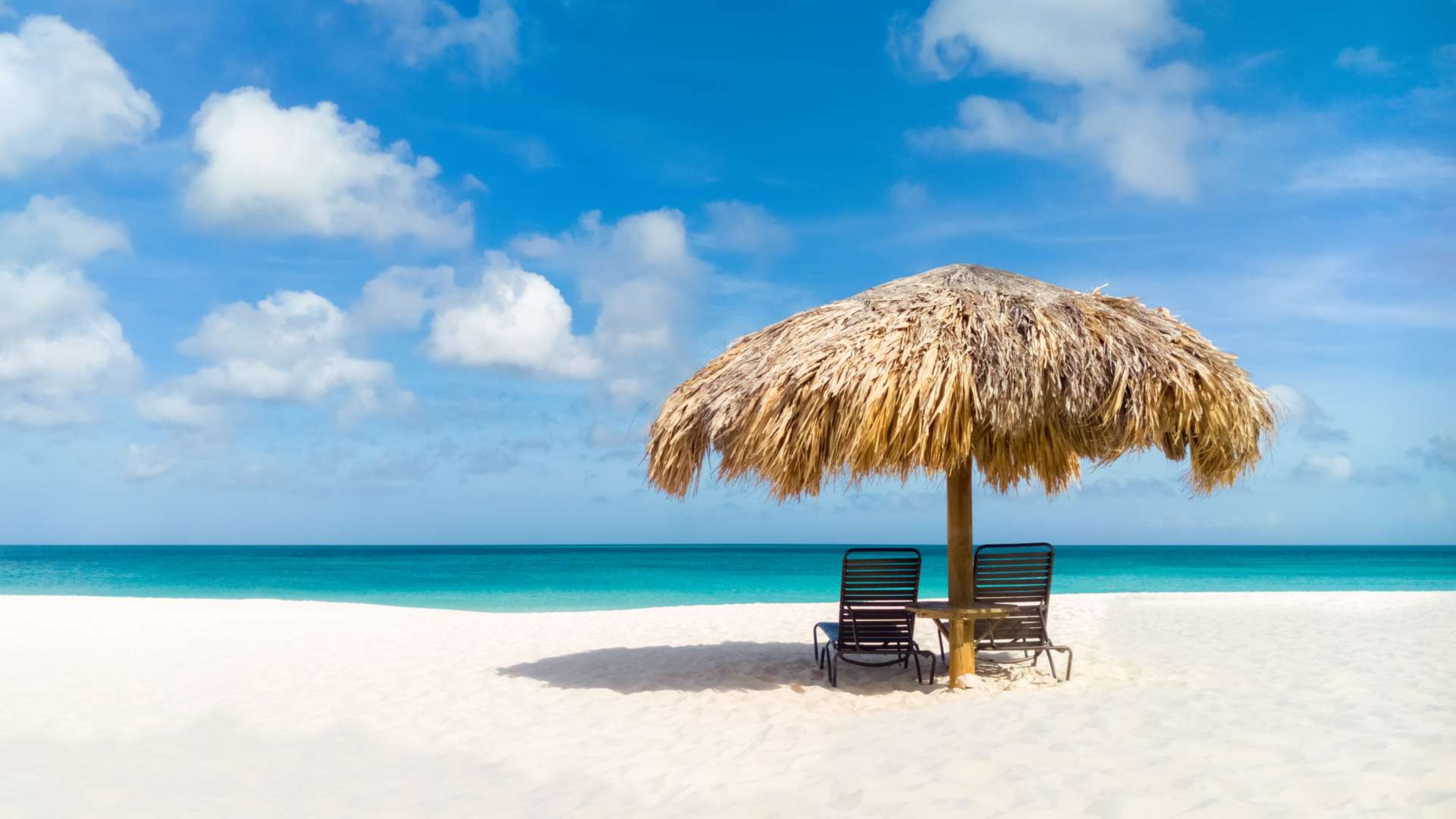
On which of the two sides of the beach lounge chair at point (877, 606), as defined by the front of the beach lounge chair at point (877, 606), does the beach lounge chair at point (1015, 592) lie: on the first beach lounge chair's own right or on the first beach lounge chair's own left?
on the first beach lounge chair's own right

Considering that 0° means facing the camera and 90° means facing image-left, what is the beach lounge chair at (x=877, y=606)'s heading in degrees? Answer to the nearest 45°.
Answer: approximately 180°
